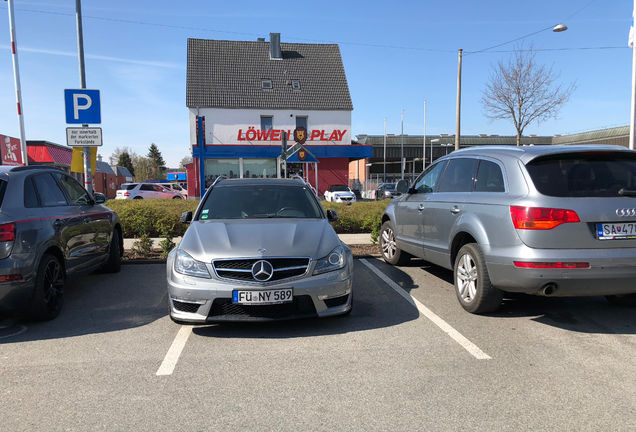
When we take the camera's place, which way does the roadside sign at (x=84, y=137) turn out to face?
facing the viewer

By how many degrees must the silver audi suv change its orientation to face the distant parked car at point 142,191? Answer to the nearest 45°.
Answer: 0° — it already faces it

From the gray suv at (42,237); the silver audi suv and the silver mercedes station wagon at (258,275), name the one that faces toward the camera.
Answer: the silver mercedes station wagon

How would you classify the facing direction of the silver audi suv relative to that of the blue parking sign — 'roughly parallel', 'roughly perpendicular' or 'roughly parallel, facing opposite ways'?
roughly parallel, facing opposite ways

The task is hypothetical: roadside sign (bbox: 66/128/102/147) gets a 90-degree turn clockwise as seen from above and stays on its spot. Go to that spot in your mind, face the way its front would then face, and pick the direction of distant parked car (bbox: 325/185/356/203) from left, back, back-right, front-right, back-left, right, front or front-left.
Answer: back-right

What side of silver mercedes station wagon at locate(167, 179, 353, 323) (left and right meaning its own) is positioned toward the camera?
front

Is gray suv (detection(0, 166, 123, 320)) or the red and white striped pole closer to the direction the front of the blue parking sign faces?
the gray suv

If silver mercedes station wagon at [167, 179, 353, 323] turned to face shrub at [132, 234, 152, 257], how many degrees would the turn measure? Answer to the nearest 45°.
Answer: approximately 135° to its right

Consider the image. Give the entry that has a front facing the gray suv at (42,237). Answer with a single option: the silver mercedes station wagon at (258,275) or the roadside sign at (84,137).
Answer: the roadside sign

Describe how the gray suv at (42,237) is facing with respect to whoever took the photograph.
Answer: facing away from the viewer and to the right of the viewer

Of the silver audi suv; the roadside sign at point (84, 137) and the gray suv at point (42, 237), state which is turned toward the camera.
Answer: the roadside sign

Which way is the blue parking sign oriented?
toward the camera

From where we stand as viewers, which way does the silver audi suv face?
facing away from the viewer and to the left of the viewer

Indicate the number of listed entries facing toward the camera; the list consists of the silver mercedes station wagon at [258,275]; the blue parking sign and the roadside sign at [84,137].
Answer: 3

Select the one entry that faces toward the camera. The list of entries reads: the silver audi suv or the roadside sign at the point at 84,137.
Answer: the roadside sign
